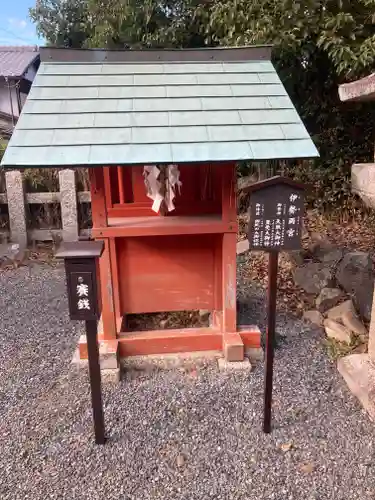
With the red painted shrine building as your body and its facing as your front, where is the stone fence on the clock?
The stone fence is roughly at 5 o'clock from the red painted shrine building.

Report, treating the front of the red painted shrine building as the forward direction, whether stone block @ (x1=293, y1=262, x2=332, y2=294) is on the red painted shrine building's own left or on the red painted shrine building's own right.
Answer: on the red painted shrine building's own left

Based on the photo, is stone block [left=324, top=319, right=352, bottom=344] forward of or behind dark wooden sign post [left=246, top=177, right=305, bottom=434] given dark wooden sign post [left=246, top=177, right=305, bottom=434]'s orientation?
behind

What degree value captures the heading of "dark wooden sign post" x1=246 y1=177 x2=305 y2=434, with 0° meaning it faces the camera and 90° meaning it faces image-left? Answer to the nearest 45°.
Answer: approximately 0°

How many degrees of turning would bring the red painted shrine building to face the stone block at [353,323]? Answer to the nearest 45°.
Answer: approximately 90° to its left

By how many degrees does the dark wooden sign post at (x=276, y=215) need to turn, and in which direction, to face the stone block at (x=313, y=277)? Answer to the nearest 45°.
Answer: approximately 180°

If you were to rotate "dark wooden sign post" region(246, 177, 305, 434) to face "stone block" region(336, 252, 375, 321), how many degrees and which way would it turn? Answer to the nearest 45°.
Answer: approximately 180°

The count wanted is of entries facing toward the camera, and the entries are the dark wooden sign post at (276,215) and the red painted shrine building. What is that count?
2
